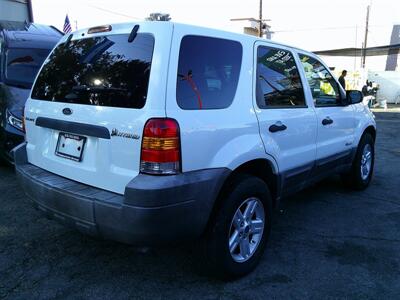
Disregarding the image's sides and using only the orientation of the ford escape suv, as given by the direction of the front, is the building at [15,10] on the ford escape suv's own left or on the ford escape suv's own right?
on the ford escape suv's own left

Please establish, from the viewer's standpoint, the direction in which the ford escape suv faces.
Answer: facing away from the viewer and to the right of the viewer

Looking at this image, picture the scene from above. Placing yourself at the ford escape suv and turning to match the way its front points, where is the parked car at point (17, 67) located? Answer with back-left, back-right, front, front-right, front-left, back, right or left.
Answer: left
